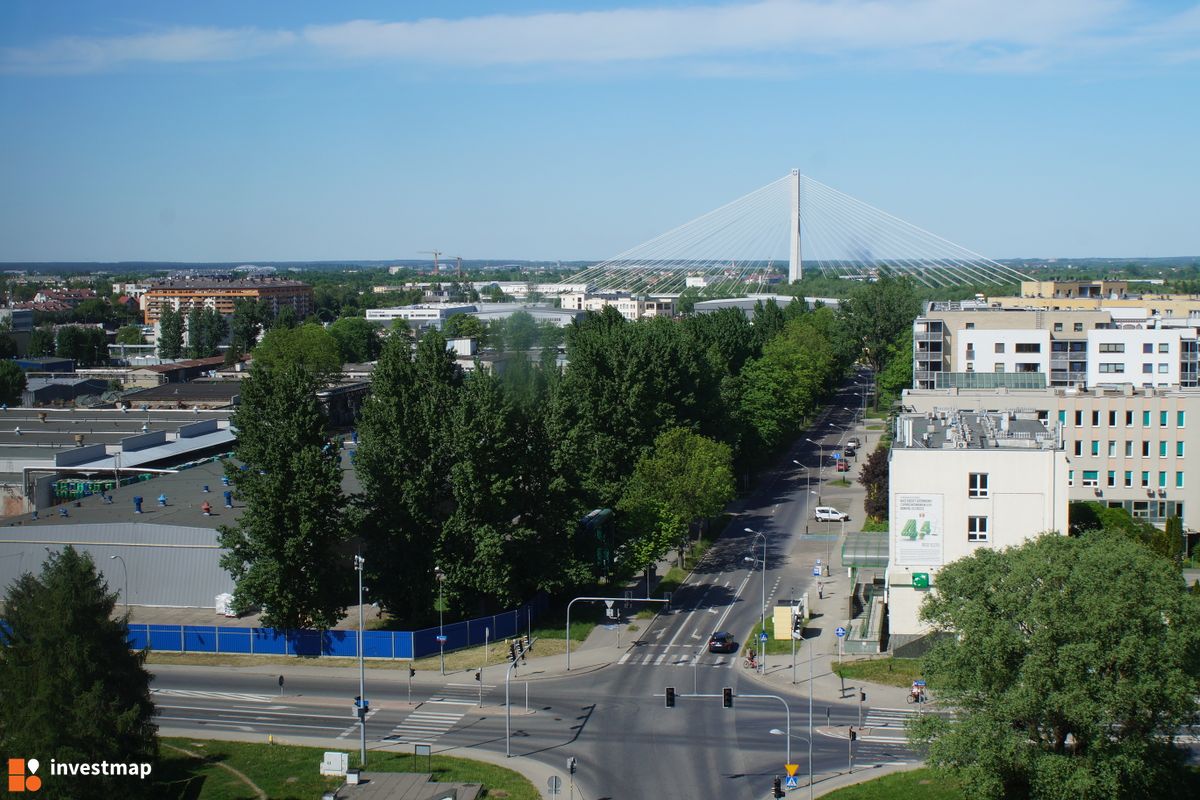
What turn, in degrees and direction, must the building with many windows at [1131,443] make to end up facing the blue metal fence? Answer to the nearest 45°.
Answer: approximately 45° to its right

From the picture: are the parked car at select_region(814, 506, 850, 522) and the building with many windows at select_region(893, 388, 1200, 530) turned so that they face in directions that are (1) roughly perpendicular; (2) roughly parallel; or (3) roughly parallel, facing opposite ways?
roughly perpendicular

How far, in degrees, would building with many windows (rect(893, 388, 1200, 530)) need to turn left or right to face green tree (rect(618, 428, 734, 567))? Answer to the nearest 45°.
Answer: approximately 45° to its right

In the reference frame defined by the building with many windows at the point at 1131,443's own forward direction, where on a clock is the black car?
The black car is roughly at 1 o'clock from the building with many windows.

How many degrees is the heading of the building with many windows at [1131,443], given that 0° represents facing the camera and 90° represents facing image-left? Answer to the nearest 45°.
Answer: approximately 0°

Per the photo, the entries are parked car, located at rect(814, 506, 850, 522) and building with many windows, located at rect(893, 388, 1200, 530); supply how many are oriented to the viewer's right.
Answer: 1

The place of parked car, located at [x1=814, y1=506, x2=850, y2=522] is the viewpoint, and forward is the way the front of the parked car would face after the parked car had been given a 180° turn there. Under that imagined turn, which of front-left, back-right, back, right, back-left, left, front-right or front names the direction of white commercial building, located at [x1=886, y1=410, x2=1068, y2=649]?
left

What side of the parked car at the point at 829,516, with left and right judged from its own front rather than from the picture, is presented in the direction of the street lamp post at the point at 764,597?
right

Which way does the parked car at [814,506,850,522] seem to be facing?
to the viewer's right

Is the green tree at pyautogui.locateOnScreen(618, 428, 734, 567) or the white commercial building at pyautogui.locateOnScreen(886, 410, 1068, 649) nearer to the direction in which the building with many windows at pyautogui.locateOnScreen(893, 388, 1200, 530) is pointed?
the white commercial building
